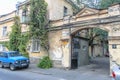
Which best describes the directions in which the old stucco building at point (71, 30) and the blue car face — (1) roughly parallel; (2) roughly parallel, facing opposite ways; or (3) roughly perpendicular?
roughly perpendicular

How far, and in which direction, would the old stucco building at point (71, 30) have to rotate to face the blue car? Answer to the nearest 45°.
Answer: approximately 45° to its right

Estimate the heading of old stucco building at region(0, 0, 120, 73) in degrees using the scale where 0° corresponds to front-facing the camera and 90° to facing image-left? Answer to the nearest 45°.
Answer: approximately 45°

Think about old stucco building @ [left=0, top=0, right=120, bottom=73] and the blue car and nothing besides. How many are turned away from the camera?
0
